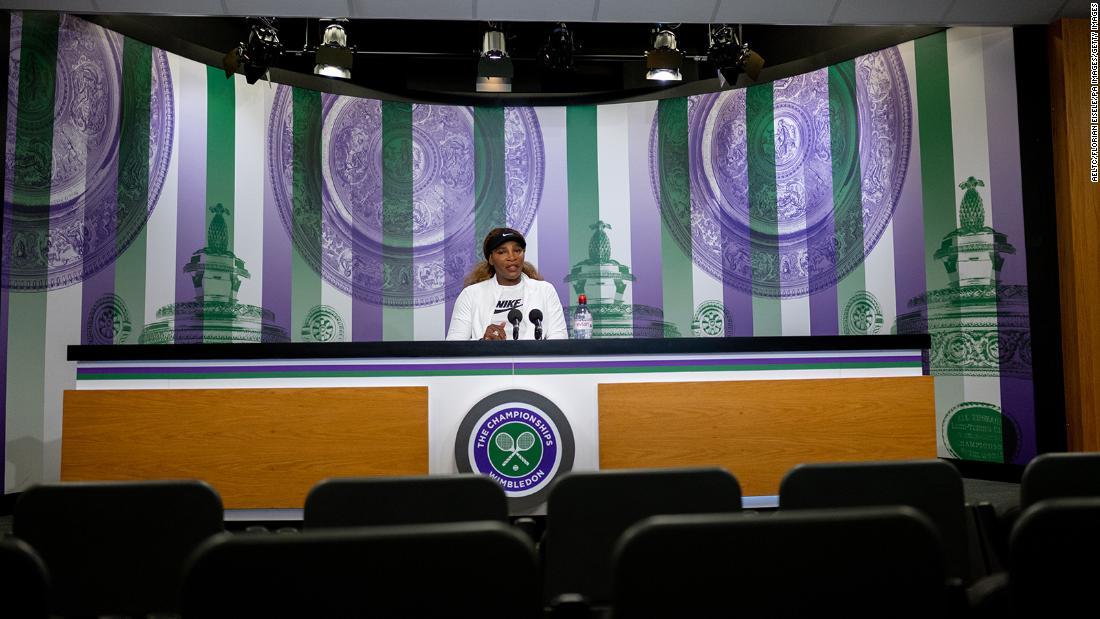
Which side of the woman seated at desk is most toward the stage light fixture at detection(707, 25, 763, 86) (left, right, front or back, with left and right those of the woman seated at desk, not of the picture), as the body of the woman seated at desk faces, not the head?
left

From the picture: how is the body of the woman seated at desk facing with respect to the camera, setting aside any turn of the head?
toward the camera

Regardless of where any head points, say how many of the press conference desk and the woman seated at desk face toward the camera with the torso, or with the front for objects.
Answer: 2

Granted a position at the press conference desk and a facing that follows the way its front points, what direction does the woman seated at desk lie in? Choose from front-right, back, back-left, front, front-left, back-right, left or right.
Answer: back

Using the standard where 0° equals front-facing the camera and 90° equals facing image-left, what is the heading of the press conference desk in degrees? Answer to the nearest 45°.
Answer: approximately 0°

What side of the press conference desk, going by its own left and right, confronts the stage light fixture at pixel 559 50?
back

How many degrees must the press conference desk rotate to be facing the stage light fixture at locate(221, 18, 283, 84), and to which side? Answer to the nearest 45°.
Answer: approximately 135° to its right
